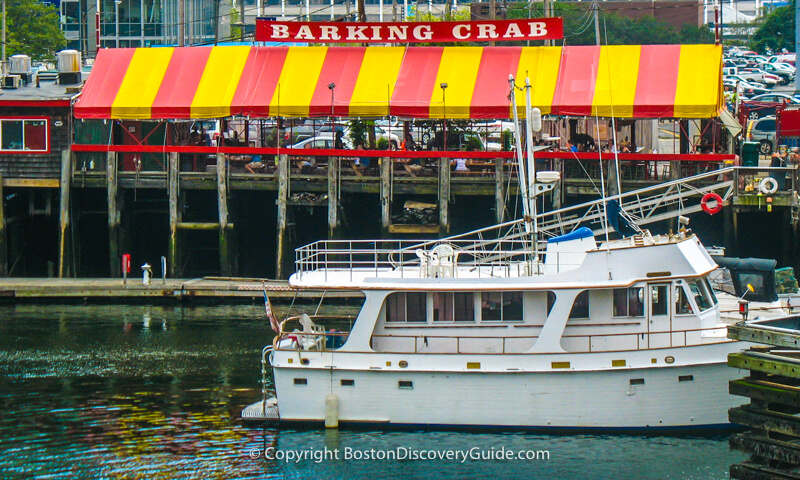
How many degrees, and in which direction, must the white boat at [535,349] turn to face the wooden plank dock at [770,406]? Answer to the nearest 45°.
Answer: approximately 45° to its right

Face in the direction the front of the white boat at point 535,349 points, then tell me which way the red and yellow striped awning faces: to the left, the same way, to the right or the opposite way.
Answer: to the right

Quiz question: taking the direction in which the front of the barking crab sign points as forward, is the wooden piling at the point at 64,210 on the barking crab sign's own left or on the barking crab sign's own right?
on the barking crab sign's own right

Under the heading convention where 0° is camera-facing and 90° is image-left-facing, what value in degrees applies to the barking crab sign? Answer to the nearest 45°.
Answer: approximately 0°

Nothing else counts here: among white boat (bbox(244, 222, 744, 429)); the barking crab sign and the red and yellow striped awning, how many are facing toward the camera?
2

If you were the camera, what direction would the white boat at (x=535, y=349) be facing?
facing to the right of the viewer

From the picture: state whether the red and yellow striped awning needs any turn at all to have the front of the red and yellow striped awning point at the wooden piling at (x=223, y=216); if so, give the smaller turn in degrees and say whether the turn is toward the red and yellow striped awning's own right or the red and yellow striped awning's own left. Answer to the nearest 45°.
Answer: approximately 90° to the red and yellow striped awning's own right

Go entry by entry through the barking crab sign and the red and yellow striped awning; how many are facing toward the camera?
2

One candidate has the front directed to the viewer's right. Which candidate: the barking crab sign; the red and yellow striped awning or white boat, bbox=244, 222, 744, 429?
the white boat

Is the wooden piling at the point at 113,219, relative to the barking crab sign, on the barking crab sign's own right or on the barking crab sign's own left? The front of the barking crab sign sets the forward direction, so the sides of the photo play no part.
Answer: on the barking crab sign's own right

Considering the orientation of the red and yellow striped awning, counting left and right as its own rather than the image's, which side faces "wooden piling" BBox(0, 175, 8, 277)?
right
